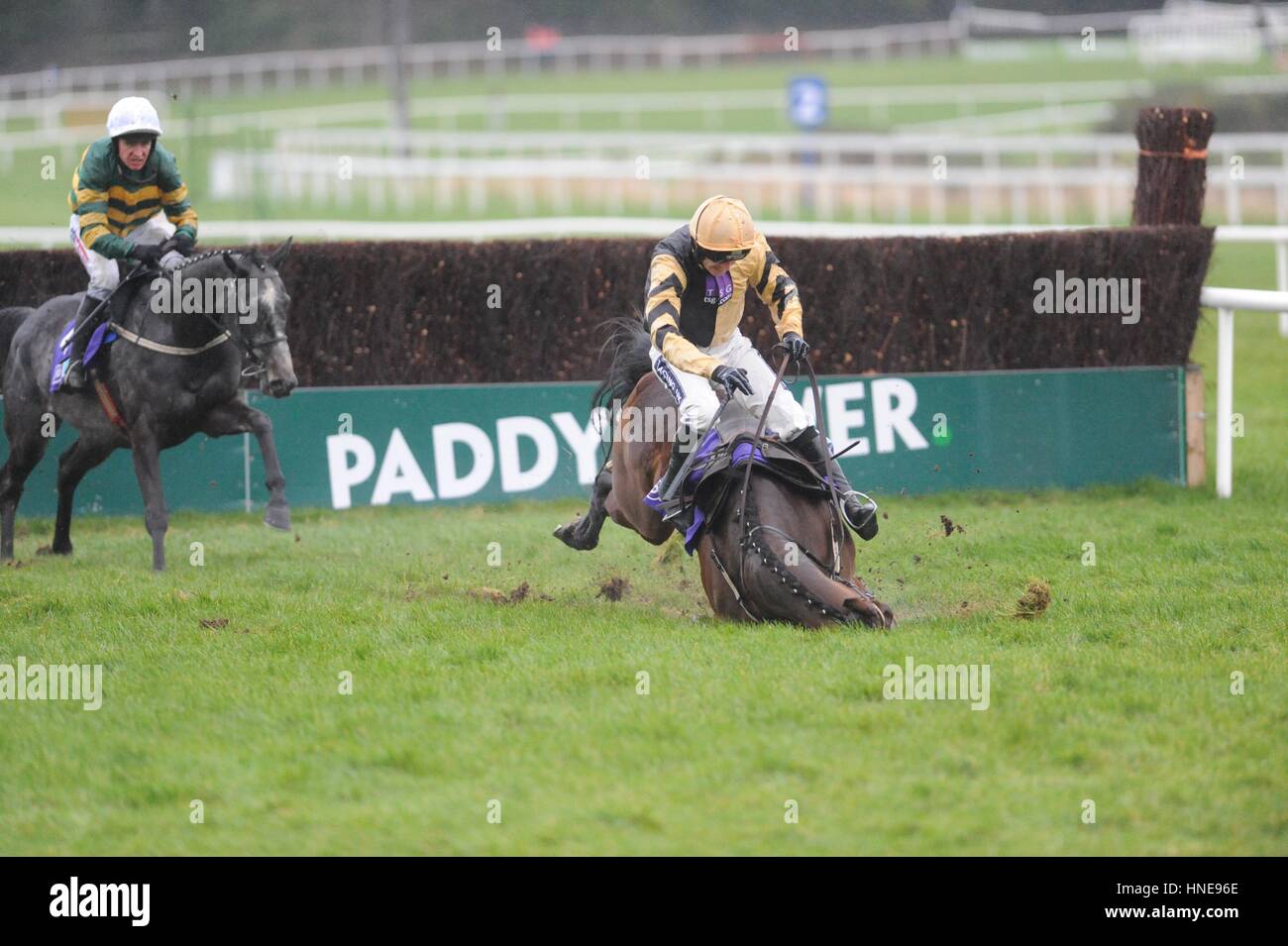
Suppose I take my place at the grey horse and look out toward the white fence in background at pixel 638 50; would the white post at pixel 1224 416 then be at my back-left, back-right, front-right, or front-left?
front-right

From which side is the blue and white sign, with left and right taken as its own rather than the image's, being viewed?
front

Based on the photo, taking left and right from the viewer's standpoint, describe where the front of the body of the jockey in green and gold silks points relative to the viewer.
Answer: facing the viewer and to the right of the viewer

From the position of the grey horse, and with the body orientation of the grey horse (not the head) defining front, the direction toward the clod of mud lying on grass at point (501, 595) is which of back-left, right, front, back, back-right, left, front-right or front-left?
front

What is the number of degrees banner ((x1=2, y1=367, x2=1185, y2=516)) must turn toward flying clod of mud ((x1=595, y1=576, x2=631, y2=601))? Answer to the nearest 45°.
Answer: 0° — it already faces it

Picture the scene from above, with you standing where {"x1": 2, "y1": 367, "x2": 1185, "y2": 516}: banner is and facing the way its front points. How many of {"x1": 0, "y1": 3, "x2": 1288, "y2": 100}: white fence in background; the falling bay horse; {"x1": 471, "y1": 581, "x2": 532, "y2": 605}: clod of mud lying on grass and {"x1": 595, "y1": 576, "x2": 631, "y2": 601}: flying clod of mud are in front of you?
3

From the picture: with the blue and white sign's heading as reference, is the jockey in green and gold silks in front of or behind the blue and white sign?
in front

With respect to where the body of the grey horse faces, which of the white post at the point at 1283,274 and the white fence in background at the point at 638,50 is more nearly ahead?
the white post

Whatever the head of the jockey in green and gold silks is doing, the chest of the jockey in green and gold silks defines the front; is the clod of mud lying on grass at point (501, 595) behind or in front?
in front

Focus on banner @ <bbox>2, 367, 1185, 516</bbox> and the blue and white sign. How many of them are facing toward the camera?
2

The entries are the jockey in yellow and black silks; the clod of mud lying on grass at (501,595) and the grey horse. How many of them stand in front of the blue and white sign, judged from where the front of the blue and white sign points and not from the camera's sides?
3

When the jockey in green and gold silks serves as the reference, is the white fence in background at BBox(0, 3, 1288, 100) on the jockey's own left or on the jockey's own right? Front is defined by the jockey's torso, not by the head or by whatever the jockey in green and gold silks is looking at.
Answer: on the jockey's own left

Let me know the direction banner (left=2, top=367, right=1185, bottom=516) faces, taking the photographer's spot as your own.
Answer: facing the viewer

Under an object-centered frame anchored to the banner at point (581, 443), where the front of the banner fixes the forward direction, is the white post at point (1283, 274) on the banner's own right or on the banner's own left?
on the banner's own left

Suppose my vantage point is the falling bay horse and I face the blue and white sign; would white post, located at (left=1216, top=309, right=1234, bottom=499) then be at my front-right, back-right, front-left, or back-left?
front-right

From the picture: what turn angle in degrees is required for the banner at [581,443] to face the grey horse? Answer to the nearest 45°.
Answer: approximately 45° to its right

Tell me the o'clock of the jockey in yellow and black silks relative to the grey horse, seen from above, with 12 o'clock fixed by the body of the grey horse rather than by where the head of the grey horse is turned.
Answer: The jockey in yellow and black silks is roughly at 12 o'clock from the grey horse.

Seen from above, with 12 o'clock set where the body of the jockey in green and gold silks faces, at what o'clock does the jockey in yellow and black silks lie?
The jockey in yellow and black silks is roughly at 12 o'clock from the jockey in green and gold silks.
